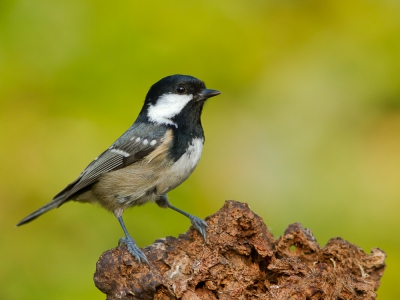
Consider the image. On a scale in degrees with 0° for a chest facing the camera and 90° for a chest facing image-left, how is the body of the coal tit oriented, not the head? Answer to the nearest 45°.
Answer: approximately 270°
